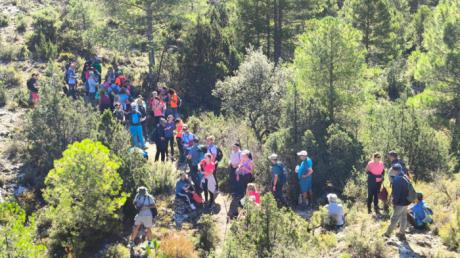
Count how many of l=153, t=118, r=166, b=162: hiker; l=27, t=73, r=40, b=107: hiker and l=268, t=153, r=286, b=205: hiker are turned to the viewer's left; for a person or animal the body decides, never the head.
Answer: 1

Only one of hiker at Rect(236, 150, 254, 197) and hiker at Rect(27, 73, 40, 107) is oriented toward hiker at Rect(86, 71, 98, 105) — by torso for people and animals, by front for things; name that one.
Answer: hiker at Rect(27, 73, 40, 107)

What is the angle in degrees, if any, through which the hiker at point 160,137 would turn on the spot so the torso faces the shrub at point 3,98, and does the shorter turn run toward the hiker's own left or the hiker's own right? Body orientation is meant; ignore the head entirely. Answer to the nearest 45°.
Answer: approximately 135° to the hiker's own left

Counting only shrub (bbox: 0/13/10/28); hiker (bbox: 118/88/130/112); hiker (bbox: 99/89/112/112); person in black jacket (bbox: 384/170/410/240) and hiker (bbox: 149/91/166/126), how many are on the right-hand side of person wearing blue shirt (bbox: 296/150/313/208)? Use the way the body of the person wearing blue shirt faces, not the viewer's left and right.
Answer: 4

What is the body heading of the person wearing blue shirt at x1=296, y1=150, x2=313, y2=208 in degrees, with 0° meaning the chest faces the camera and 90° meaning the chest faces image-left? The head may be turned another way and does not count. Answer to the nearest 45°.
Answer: approximately 45°

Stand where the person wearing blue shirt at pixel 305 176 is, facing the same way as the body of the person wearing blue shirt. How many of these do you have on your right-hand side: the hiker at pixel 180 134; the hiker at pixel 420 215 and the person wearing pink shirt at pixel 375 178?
1

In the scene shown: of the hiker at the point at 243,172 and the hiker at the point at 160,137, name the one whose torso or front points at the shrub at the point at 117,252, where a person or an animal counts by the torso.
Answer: the hiker at the point at 243,172

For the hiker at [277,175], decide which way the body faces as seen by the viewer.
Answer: to the viewer's left

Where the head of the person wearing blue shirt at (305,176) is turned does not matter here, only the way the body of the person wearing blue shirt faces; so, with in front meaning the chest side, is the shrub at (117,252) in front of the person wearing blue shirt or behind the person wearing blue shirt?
in front

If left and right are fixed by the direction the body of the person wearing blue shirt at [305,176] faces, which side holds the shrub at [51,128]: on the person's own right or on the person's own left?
on the person's own right

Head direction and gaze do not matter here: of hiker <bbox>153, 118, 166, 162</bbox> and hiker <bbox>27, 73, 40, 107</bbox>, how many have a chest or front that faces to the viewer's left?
0

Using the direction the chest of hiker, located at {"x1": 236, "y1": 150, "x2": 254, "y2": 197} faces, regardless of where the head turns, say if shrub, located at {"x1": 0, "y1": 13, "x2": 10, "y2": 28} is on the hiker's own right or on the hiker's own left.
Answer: on the hiker's own right
